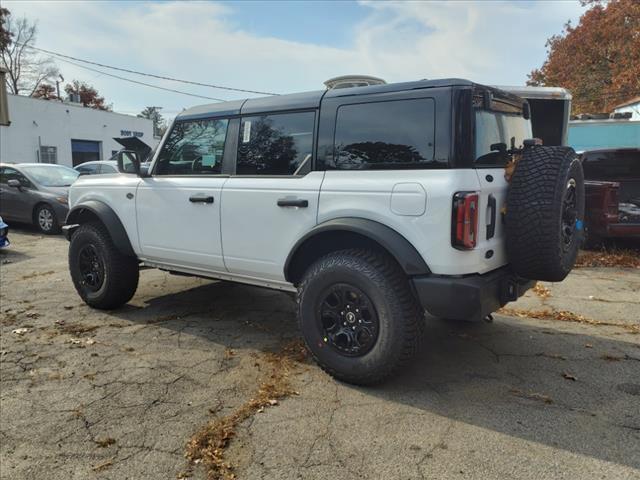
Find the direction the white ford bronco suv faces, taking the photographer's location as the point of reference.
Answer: facing away from the viewer and to the left of the viewer

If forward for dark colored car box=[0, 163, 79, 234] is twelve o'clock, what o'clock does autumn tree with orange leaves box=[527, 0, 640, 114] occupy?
The autumn tree with orange leaves is roughly at 10 o'clock from the dark colored car.

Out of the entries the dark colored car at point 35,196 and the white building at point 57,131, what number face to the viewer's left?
0

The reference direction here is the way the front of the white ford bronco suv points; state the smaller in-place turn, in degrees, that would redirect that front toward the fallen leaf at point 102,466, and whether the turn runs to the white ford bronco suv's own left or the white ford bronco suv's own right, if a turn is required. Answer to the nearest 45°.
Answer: approximately 90° to the white ford bronco suv's own left

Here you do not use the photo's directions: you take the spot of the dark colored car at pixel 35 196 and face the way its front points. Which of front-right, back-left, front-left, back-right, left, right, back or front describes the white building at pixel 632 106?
front-left

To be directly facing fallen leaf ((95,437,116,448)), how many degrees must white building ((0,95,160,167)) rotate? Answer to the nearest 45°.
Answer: approximately 45° to its right

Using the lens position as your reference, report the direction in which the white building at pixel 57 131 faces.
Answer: facing the viewer and to the right of the viewer

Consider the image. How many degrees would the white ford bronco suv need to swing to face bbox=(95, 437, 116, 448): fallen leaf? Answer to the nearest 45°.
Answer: approximately 90° to its left

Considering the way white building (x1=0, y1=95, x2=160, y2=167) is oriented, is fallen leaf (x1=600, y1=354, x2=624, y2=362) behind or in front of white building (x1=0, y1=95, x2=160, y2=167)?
in front

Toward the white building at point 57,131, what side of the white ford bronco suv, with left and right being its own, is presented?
front

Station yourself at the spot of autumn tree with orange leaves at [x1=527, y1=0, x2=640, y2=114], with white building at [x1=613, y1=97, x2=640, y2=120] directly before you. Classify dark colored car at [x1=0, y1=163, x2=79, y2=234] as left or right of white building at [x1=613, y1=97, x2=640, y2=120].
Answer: right
